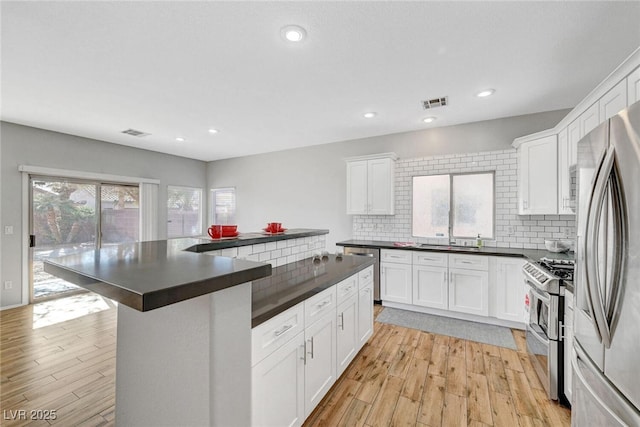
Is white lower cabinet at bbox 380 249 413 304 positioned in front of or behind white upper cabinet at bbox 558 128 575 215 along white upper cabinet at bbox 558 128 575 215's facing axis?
in front

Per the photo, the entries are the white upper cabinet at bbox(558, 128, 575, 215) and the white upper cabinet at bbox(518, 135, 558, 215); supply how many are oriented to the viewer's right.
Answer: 0

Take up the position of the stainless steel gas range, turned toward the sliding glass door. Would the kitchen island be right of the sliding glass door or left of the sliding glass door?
left

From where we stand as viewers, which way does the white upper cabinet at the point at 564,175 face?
facing to the left of the viewer

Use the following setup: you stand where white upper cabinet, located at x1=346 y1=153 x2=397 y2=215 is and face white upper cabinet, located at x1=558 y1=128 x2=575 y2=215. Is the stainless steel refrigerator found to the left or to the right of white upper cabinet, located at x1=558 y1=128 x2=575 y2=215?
right

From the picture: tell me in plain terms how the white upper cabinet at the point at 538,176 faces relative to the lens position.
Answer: facing the viewer and to the left of the viewer

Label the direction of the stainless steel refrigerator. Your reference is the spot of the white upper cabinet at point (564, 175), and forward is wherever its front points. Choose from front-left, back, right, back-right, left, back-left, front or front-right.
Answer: left

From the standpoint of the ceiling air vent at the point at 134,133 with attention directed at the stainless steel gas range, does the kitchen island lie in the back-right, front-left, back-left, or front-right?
front-right

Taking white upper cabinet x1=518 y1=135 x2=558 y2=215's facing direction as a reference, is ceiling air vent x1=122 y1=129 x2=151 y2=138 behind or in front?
in front
